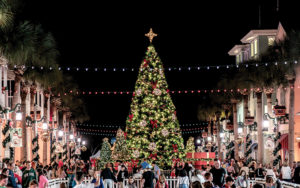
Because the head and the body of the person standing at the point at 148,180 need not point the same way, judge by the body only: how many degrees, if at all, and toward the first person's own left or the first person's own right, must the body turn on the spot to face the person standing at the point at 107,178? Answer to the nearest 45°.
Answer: approximately 45° to the first person's own left

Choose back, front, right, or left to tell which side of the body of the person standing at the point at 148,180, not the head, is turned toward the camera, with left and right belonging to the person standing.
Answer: back

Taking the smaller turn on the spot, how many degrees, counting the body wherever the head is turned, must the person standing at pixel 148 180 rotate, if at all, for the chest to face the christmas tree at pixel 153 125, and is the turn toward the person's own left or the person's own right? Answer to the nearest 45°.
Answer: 0° — they already face it

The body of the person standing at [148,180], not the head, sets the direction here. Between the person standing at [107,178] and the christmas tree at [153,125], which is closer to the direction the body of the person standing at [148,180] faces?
the christmas tree

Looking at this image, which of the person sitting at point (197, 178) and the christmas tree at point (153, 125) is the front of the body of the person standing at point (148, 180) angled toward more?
the christmas tree

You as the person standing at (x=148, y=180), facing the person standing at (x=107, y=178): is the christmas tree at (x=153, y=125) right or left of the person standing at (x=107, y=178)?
right

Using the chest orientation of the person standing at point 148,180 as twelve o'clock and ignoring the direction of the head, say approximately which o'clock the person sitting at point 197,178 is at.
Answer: The person sitting is roughly at 4 o'clock from the person standing.
